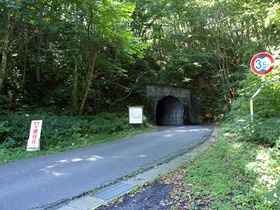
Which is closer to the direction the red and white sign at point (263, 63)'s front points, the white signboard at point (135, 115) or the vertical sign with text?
the vertical sign with text

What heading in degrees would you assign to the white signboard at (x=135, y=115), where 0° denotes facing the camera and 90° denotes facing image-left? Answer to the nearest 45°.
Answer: approximately 0°

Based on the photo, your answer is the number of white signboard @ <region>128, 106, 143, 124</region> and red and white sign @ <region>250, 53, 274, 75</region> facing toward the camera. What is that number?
2

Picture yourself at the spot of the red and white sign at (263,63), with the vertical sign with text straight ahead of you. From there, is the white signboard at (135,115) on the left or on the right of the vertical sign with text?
right

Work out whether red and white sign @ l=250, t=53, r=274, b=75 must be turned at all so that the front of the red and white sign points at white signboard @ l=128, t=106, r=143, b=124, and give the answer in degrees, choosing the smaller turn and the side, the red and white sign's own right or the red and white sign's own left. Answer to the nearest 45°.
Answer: approximately 135° to the red and white sign's own right

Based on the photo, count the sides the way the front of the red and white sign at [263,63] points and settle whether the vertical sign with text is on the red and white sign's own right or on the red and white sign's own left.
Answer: on the red and white sign's own right

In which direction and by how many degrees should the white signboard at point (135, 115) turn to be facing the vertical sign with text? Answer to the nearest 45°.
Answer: approximately 45° to its right
